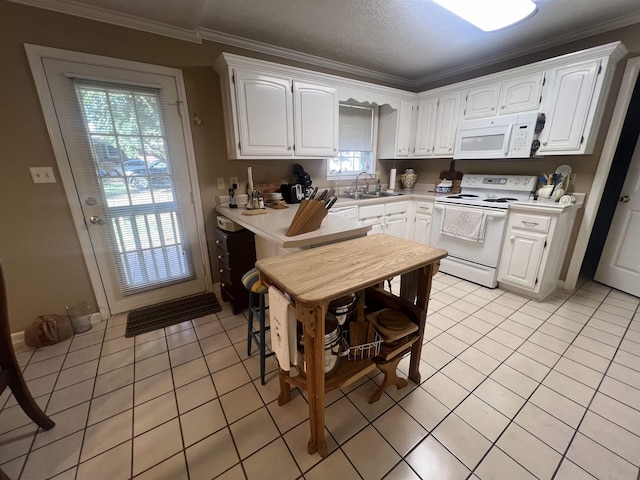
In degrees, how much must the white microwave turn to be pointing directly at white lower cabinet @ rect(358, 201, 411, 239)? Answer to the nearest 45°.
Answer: approximately 45° to its right

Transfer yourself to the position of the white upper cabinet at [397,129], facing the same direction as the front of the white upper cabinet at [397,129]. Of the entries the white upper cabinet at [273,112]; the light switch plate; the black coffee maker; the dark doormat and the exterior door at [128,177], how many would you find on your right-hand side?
5

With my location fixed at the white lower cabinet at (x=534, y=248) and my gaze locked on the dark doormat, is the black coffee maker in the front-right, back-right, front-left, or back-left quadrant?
front-right

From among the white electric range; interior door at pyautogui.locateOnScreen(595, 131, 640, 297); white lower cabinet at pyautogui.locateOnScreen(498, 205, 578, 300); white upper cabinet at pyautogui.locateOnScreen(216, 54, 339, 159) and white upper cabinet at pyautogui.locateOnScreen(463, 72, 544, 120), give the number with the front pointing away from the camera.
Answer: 0

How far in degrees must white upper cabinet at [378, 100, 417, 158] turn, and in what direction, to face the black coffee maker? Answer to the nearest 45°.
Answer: approximately 90° to its right

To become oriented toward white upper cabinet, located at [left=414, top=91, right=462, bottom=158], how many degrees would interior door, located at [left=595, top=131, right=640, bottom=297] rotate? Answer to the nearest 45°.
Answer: approximately 45° to its right

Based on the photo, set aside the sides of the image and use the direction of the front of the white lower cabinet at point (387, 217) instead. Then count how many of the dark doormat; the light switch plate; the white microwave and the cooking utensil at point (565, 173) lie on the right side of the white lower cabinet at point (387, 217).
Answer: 2

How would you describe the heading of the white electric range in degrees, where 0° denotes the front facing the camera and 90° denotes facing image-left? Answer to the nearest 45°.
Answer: approximately 45°

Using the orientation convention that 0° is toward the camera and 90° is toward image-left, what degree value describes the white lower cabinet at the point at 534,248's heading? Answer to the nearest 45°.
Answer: approximately 45°

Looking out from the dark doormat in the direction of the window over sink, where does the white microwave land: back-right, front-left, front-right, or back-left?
front-right

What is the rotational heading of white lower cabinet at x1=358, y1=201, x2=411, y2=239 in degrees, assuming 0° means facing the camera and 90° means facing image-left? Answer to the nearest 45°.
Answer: approximately 315°

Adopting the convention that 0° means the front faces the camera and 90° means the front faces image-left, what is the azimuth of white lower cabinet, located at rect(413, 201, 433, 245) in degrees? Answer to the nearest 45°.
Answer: approximately 45°
